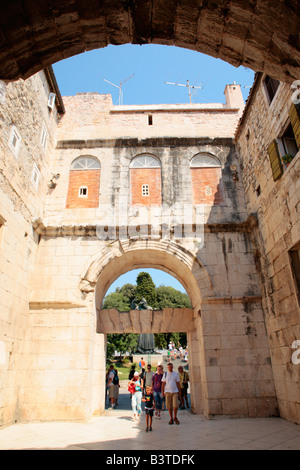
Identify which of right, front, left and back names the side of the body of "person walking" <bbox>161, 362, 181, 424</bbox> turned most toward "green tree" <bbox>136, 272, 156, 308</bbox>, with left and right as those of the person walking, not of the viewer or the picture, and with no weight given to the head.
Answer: back

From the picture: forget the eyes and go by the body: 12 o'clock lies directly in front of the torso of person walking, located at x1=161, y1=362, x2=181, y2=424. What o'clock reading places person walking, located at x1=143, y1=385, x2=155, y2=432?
person walking, located at x1=143, y1=385, x2=155, y2=432 is roughly at 1 o'clock from person walking, located at x1=161, y1=362, x2=181, y2=424.

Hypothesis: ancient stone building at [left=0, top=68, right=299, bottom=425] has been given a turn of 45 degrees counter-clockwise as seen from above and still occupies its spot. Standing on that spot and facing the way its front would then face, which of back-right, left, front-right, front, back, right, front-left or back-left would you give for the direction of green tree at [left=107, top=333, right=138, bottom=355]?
back-left

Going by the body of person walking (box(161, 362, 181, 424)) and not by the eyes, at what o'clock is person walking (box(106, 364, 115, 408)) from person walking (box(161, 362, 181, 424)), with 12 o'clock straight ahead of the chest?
person walking (box(106, 364, 115, 408)) is roughly at 5 o'clock from person walking (box(161, 362, 181, 424)).

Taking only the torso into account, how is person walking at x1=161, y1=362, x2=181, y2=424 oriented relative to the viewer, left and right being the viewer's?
facing the viewer

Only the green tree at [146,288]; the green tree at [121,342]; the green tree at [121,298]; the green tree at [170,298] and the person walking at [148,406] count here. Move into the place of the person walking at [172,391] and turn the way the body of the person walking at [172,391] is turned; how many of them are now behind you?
4

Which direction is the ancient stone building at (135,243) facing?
toward the camera

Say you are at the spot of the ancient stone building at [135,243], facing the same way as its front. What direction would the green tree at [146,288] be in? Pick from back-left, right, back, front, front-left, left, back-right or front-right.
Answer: back

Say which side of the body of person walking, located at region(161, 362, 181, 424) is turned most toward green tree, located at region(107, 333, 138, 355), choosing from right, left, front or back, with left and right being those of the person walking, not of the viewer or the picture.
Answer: back

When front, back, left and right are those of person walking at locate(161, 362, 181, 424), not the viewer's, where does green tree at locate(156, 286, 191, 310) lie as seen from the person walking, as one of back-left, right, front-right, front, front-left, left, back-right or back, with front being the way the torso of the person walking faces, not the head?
back

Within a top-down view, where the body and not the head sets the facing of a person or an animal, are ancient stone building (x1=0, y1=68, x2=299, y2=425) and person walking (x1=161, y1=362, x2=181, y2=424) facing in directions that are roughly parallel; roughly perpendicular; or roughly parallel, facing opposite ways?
roughly parallel
